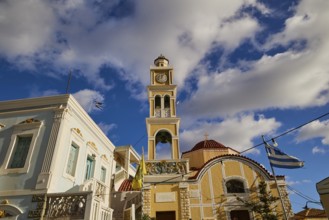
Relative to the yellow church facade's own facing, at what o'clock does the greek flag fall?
The greek flag is roughly at 10 o'clock from the yellow church facade.

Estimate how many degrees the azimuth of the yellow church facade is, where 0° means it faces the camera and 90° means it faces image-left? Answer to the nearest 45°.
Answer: approximately 0°

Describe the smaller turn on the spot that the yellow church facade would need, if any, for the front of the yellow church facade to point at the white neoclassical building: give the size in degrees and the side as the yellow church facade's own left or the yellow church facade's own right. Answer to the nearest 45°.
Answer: approximately 45° to the yellow church facade's own right
